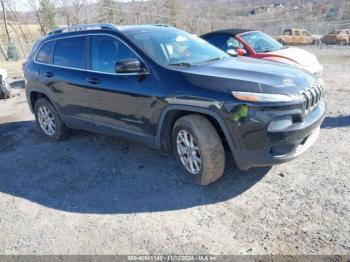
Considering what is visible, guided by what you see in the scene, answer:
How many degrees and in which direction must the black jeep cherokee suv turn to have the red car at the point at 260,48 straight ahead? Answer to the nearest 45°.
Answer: approximately 90° to its left

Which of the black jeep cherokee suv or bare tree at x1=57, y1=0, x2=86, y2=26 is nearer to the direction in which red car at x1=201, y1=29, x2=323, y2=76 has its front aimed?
the black jeep cherokee suv

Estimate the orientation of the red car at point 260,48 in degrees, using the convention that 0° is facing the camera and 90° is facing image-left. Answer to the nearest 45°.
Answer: approximately 315°

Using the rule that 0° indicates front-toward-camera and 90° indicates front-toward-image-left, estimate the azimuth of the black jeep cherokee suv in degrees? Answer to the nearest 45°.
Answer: approximately 315°

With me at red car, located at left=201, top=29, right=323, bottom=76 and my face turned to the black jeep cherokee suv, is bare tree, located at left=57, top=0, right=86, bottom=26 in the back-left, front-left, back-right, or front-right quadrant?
back-right

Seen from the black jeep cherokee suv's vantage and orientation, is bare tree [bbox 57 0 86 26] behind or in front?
behind

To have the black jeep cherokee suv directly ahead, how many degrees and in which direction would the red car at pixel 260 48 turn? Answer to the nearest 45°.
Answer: approximately 45° to its right

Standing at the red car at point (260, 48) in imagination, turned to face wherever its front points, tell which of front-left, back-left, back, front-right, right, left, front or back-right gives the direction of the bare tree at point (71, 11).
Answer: back
